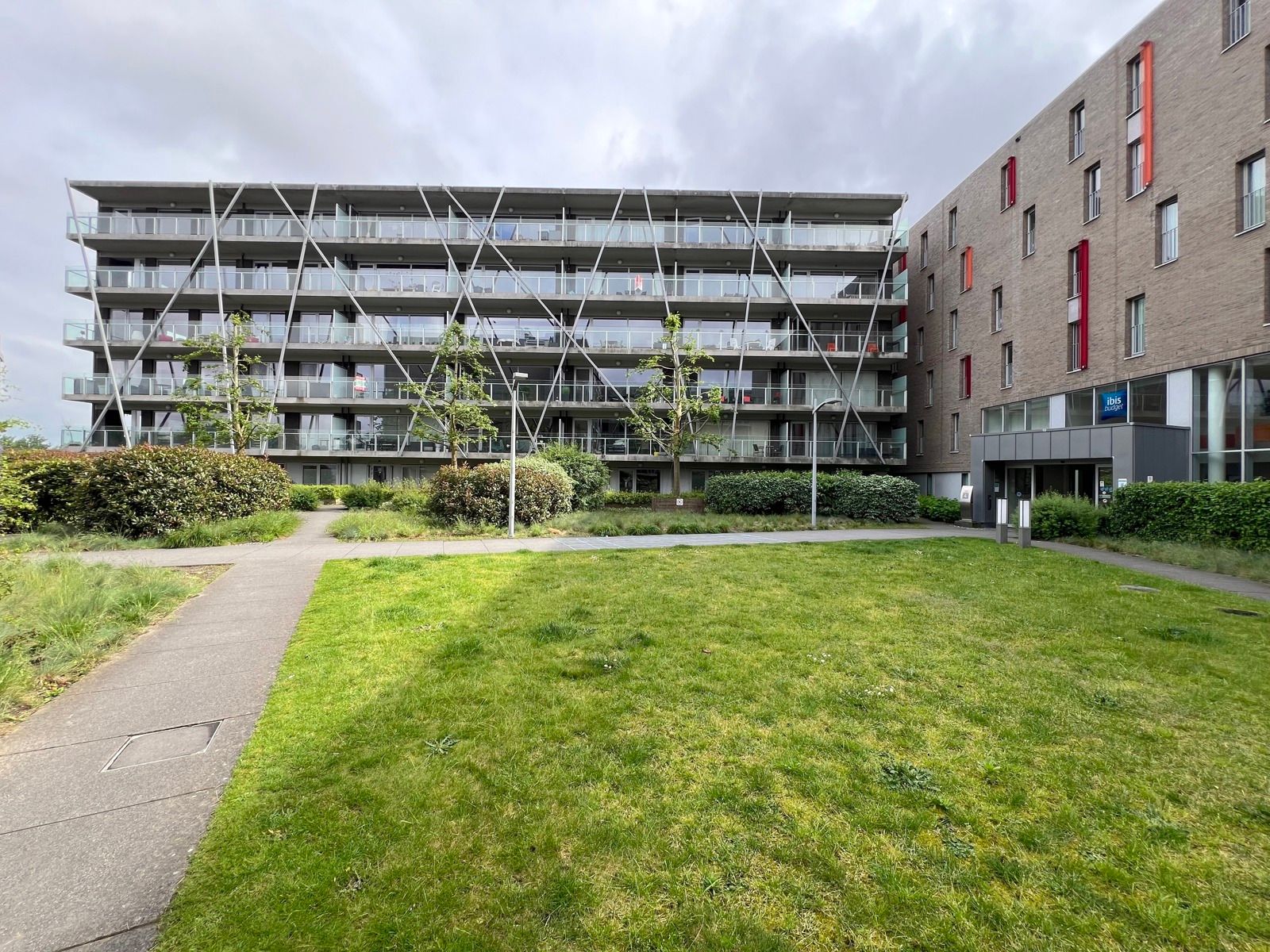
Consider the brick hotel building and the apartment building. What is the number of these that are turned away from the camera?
0

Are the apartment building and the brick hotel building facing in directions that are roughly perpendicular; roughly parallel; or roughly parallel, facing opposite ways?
roughly perpendicular

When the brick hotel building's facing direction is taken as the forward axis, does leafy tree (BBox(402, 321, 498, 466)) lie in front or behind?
in front

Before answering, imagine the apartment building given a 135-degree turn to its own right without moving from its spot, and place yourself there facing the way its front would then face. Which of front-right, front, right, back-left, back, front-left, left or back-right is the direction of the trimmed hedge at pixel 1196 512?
back

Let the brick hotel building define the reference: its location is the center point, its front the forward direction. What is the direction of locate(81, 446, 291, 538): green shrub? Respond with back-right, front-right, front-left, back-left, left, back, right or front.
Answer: front

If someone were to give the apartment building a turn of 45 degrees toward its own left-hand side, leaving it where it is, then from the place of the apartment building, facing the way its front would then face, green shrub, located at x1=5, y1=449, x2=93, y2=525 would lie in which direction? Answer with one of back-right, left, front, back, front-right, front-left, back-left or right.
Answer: right

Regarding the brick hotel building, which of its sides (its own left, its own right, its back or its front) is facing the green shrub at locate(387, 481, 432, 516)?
front

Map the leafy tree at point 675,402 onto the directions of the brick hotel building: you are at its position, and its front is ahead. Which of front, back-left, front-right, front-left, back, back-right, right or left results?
front-right

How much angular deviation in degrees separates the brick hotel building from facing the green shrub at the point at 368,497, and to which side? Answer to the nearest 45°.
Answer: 0° — it already faces it

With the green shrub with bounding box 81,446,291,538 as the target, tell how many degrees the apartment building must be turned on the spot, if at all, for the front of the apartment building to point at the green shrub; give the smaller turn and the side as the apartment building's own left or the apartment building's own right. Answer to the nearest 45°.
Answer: approximately 45° to the apartment building's own right

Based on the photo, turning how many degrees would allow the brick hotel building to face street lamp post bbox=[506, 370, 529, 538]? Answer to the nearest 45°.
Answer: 0° — it already faces it

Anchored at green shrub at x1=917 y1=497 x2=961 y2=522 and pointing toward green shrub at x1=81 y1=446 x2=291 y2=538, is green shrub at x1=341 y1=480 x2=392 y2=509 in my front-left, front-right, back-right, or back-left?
front-right

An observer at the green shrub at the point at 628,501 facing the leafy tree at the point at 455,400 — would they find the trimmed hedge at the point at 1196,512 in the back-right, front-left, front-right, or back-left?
back-left

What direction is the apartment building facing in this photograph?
toward the camera

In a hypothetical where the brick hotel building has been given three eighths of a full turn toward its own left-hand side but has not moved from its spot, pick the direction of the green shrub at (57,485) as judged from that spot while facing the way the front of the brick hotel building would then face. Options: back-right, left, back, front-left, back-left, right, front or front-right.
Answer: back-right

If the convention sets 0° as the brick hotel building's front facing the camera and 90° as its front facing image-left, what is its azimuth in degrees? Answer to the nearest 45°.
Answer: approximately 45°
